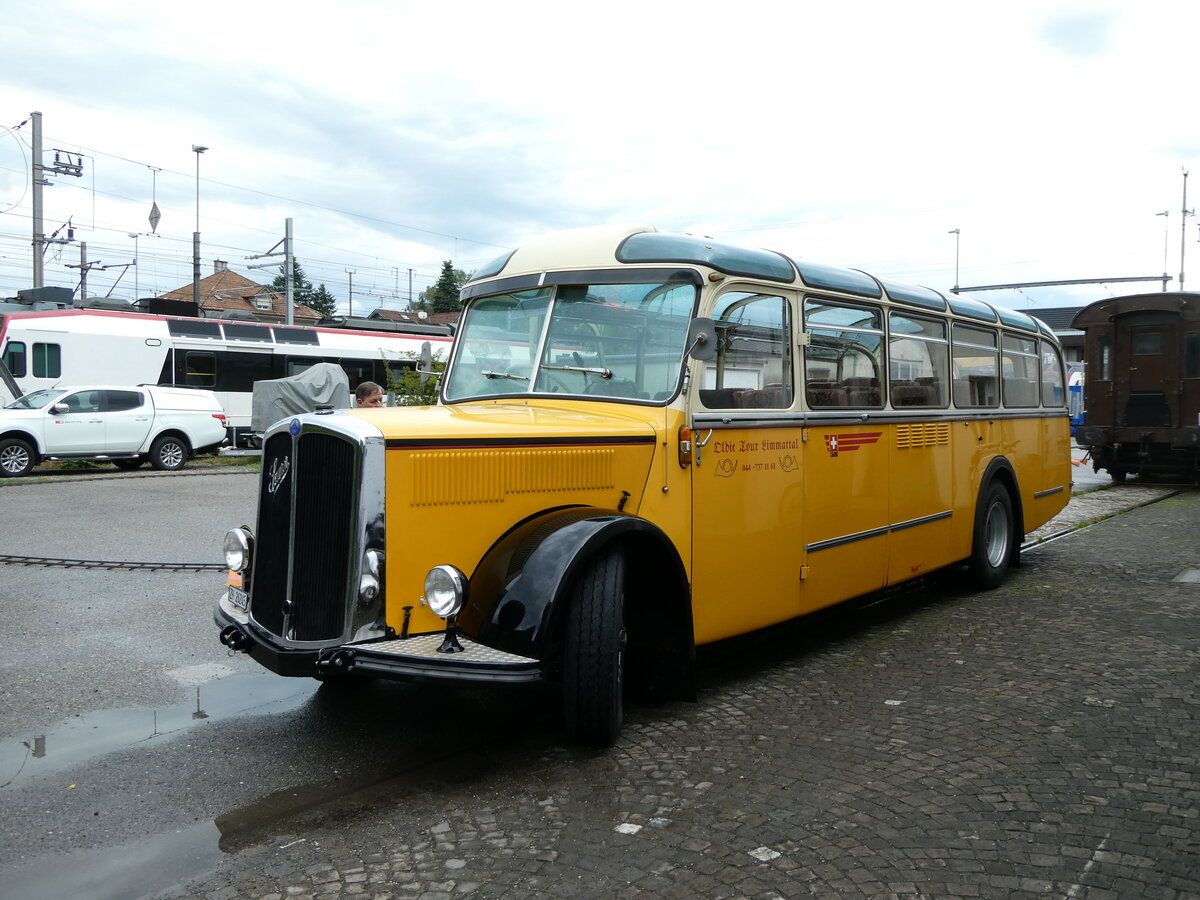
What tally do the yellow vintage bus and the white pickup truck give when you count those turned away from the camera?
0

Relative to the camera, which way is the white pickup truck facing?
to the viewer's left

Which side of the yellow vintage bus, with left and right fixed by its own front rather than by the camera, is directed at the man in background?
right

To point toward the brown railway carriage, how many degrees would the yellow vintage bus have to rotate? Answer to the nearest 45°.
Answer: approximately 180°

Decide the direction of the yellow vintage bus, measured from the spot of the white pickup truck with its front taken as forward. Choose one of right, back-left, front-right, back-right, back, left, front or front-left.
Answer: left
